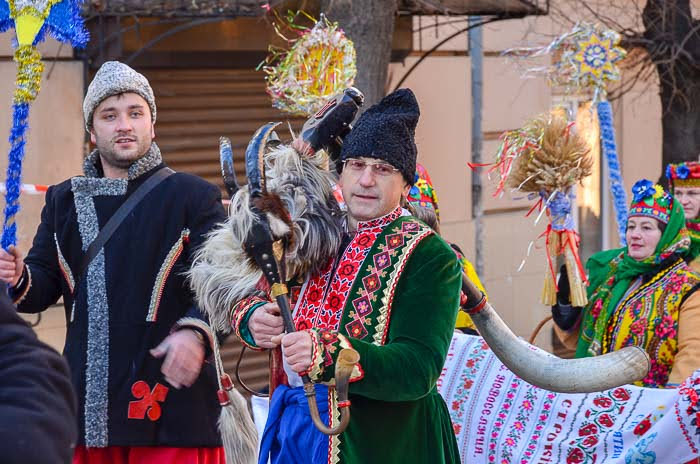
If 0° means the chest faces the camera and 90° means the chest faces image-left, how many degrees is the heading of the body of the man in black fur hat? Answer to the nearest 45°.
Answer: approximately 45°

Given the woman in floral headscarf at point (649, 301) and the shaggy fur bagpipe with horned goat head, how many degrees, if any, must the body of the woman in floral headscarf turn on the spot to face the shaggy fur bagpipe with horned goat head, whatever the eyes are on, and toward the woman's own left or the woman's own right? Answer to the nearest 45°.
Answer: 0° — they already face it

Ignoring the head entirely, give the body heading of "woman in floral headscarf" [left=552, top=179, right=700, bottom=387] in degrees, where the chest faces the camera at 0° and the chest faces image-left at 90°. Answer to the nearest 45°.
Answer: approximately 45°

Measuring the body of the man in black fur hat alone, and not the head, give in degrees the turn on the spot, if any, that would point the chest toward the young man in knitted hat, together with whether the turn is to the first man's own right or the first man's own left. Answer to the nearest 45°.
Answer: approximately 90° to the first man's own right
